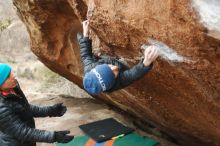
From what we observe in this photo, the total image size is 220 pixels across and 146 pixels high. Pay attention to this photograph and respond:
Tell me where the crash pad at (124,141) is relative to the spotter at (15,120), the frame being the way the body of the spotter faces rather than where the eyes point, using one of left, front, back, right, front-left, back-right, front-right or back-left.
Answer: front-left

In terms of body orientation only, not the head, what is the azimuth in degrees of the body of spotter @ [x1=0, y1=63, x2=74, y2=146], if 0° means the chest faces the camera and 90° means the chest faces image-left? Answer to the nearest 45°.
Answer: approximately 270°

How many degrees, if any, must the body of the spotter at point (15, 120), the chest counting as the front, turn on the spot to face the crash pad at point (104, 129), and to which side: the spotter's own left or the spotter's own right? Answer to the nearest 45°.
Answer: approximately 45° to the spotter's own left

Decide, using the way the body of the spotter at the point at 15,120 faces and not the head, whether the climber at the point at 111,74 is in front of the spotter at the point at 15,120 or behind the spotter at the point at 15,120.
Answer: in front
